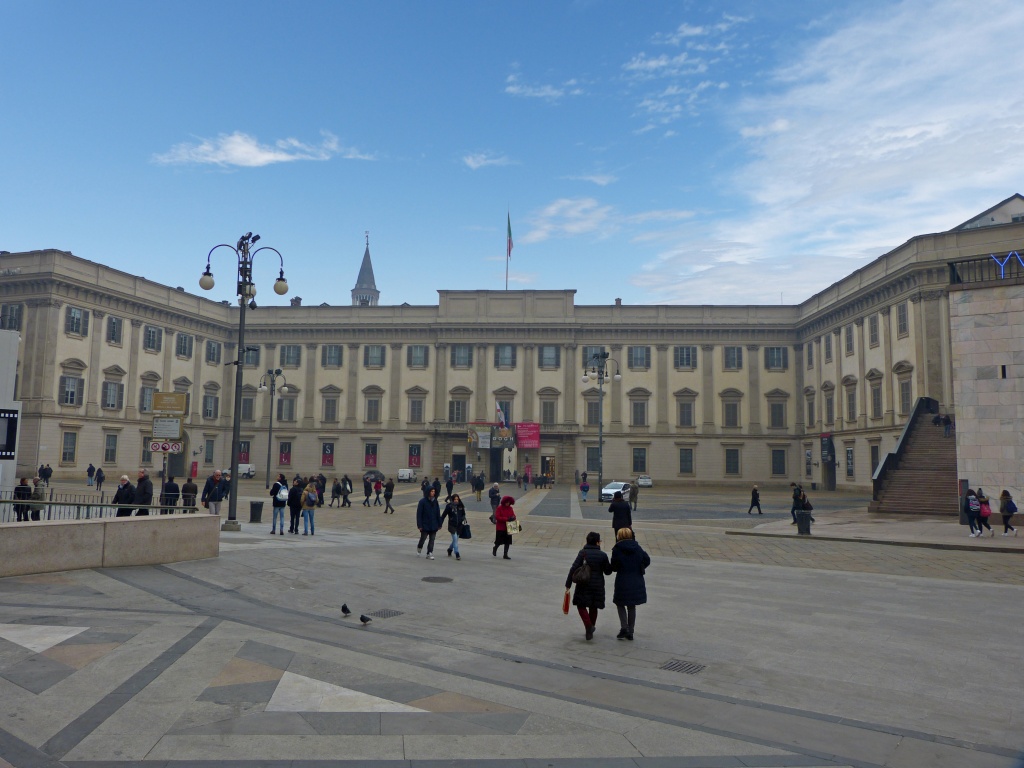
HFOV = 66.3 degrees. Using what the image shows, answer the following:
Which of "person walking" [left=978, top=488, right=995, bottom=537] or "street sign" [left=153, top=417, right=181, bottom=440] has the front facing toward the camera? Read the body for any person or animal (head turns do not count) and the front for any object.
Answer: the street sign

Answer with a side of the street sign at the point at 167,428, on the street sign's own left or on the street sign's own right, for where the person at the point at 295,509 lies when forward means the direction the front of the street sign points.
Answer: on the street sign's own left

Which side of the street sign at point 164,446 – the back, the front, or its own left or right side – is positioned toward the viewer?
front

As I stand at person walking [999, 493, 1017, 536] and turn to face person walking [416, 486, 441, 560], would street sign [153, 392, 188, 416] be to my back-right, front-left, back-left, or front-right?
front-right

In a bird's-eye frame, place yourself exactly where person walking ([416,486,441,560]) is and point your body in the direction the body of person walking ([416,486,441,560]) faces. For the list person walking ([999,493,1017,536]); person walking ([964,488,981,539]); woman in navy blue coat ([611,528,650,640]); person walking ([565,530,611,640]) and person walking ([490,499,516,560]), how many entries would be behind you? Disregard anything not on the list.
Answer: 0

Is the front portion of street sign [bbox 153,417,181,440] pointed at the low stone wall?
yes

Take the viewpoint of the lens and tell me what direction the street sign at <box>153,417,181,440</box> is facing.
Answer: facing the viewer

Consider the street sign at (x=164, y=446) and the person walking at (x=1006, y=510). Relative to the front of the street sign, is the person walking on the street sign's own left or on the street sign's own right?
on the street sign's own left

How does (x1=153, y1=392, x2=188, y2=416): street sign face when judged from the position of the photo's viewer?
facing the viewer

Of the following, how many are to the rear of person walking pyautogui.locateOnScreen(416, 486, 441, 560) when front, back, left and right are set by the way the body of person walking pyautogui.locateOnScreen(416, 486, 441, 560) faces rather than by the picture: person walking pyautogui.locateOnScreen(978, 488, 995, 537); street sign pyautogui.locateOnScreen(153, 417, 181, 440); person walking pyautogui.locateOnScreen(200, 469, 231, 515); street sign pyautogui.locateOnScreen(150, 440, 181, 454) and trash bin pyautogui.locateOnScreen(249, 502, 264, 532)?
4

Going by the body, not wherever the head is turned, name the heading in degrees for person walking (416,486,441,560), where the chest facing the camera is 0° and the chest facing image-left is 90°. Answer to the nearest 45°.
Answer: approximately 315°

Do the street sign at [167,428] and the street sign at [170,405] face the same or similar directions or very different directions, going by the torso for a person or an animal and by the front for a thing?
same or similar directions

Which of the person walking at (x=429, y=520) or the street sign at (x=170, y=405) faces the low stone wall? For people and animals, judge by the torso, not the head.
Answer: the street sign
